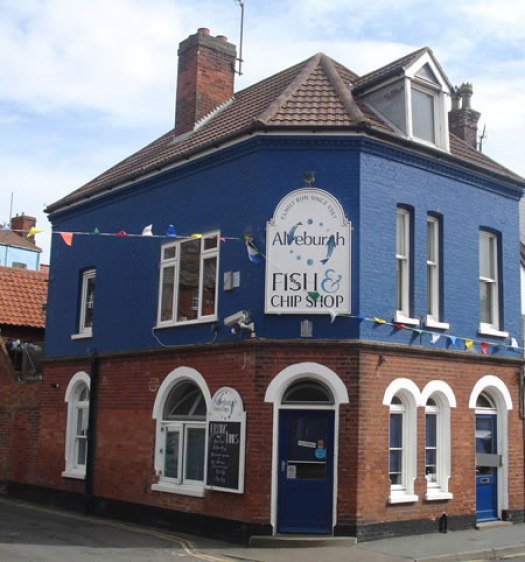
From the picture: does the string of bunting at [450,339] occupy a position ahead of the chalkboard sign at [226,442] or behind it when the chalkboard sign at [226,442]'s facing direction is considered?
behind

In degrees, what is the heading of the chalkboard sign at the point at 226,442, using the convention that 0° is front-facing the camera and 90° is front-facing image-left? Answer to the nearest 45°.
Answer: approximately 45°

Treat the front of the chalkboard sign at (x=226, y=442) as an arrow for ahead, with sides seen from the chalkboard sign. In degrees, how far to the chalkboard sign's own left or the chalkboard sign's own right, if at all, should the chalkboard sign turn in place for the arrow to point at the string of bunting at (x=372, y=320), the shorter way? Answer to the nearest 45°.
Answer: approximately 135° to the chalkboard sign's own left
